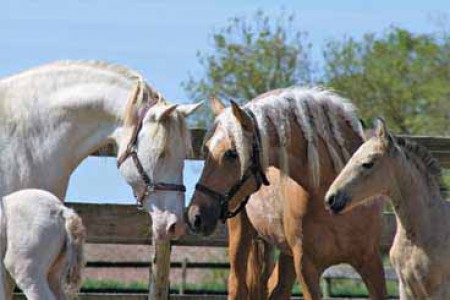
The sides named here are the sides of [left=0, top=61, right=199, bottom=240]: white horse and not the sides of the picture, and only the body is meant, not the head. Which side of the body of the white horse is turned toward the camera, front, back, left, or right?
right

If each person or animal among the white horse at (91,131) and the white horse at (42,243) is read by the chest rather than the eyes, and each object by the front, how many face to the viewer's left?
1

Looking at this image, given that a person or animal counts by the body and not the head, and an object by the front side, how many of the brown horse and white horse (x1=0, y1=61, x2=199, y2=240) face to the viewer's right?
1

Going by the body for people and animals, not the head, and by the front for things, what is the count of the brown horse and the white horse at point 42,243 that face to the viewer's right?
0

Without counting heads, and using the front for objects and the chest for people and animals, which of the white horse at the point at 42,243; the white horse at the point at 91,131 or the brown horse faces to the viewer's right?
the white horse at the point at 91,131

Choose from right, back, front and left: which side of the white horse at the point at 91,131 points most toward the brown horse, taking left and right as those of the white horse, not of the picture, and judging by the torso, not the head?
front

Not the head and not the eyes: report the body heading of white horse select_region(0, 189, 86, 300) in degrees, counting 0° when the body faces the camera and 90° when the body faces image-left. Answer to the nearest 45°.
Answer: approximately 90°

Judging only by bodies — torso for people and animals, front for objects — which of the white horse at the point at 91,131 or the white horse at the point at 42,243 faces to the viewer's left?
the white horse at the point at 42,243
